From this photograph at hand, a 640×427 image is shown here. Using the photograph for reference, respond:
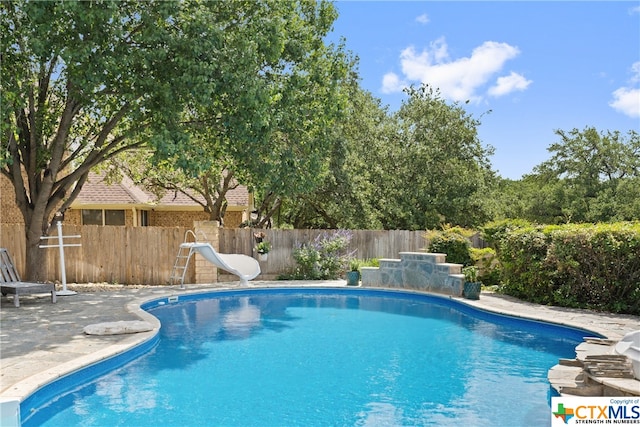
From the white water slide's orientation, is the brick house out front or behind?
behind

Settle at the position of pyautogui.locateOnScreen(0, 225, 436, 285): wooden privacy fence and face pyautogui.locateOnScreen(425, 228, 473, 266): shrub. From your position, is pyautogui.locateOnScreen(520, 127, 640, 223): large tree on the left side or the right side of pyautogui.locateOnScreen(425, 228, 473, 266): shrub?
left

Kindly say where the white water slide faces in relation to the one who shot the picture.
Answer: facing the viewer and to the right of the viewer

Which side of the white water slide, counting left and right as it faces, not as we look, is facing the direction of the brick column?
back

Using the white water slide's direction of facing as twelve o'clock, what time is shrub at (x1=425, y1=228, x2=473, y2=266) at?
The shrub is roughly at 11 o'clock from the white water slide.

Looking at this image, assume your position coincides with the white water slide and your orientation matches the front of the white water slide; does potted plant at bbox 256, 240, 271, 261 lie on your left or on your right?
on your left

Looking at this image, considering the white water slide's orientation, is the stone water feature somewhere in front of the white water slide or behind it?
in front

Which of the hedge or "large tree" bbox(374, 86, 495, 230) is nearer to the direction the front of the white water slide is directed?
the hedge

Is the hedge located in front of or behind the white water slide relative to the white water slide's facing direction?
in front

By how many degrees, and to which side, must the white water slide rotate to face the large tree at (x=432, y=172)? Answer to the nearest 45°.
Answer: approximately 90° to its left
